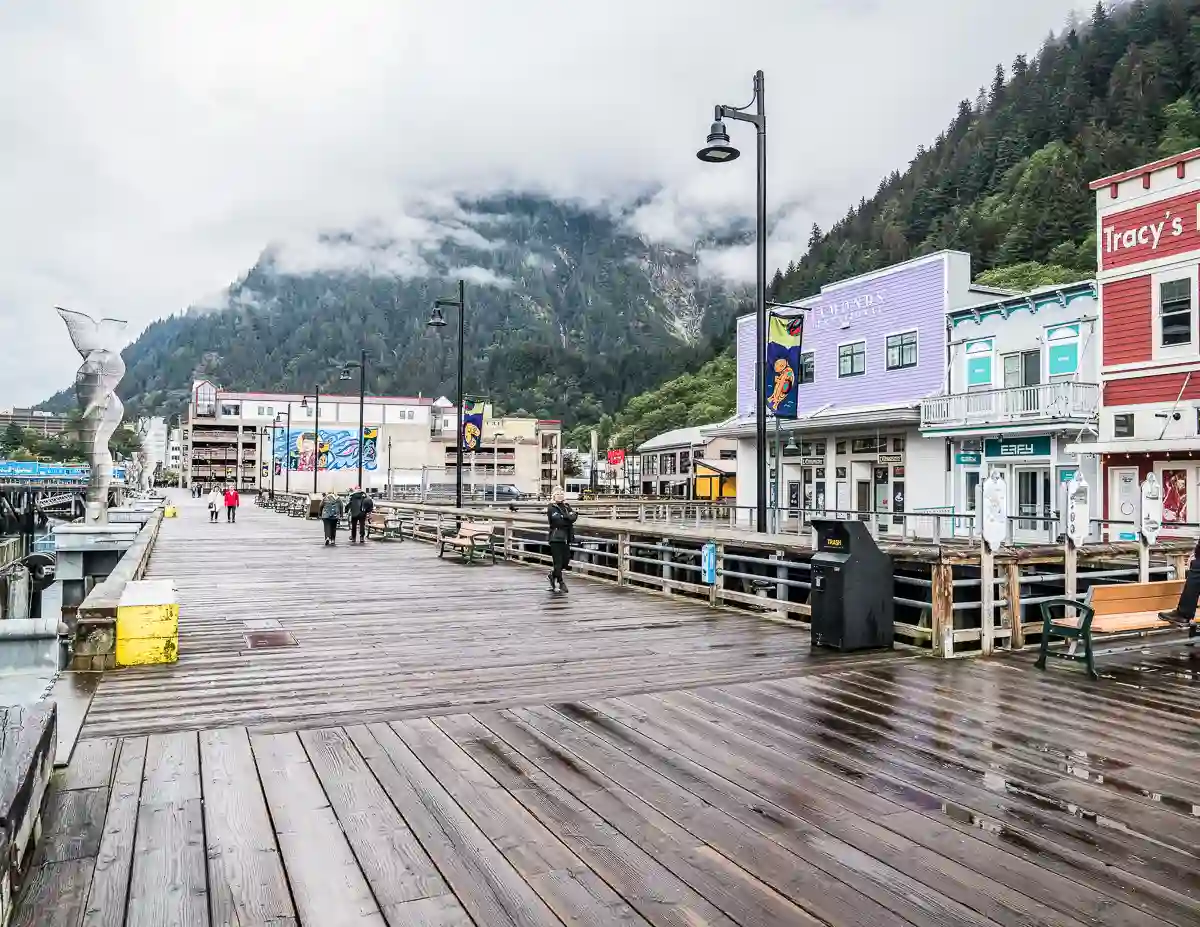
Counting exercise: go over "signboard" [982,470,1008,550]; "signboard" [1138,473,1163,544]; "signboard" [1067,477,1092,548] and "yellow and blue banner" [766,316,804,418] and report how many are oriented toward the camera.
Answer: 4

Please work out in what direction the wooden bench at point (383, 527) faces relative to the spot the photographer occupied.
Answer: facing the viewer and to the left of the viewer

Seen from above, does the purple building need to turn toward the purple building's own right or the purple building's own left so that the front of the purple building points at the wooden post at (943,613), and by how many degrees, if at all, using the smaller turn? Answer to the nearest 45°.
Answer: approximately 45° to the purple building's own left

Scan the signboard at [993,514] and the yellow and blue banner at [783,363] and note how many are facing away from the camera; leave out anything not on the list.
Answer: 0

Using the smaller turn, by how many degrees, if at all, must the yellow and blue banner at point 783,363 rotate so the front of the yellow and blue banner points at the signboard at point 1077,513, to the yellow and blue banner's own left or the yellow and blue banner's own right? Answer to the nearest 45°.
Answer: approximately 45° to the yellow and blue banner's own left

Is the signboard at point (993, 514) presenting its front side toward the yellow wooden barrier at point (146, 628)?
no

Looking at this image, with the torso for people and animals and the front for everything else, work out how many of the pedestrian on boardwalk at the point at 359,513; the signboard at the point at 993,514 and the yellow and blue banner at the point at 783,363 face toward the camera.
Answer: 2

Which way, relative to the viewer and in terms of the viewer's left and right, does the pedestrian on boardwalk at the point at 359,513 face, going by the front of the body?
facing away from the viewer

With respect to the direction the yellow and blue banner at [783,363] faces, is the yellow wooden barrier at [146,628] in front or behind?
in front

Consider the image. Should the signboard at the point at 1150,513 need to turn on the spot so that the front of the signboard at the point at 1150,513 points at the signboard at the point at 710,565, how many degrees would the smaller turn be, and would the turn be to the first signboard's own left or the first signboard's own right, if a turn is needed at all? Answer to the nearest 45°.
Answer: approximately 90° to the first signboard's own right

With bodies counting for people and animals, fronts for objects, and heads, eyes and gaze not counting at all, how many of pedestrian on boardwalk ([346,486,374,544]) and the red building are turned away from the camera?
1

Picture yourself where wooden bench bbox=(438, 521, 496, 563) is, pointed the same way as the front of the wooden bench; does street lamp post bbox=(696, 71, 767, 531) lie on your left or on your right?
on your left

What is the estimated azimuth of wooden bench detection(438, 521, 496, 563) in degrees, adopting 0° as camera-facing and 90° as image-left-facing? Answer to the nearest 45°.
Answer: approximately 45°

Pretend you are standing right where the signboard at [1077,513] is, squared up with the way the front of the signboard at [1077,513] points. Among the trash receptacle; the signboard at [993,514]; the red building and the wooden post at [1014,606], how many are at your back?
1

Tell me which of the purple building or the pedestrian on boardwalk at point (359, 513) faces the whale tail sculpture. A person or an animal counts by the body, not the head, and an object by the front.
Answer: the purple building

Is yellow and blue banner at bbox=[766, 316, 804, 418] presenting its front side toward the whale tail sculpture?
no

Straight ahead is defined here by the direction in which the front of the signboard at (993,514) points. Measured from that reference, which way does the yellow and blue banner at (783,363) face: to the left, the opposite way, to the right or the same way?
the same way

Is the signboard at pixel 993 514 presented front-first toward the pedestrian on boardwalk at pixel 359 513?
no

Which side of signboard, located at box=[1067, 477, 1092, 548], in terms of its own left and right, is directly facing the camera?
front

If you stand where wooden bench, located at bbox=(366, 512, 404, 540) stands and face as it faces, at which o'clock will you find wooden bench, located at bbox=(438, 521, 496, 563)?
wooden bench, located at bbox=(438, 521, 496, 563) is roughly at 10 o'clock from wooden bench, located at bbox=(366, 512, 404, 540).

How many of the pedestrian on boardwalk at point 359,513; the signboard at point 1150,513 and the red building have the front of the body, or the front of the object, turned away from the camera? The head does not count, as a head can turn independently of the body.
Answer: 1
